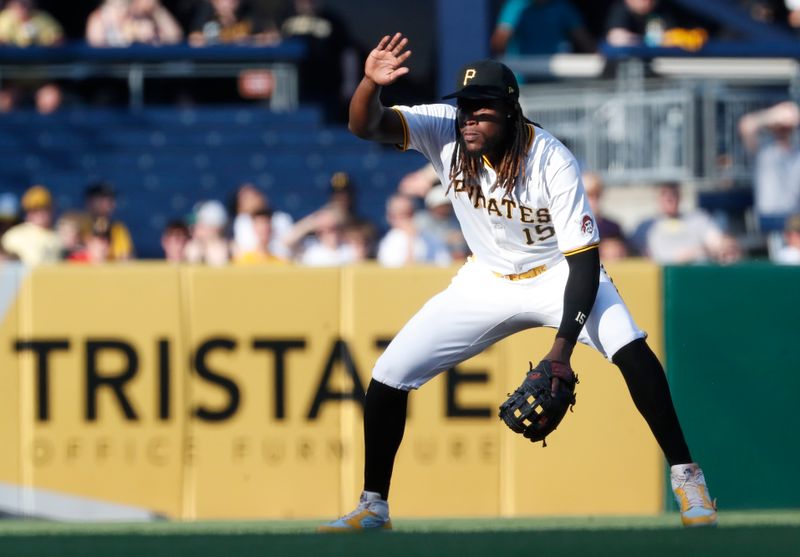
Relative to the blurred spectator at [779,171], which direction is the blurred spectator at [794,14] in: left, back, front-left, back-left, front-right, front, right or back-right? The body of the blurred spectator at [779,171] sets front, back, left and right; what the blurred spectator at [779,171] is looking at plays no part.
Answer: back

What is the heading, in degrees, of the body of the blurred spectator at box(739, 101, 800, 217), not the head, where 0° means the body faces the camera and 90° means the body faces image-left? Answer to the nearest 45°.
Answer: approximately 0°

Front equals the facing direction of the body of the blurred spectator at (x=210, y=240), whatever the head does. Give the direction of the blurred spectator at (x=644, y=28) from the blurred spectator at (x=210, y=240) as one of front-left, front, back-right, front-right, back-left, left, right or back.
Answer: back-left

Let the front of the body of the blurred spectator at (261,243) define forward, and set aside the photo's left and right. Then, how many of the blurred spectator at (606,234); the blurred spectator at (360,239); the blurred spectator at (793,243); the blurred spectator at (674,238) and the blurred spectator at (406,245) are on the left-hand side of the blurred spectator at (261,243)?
5

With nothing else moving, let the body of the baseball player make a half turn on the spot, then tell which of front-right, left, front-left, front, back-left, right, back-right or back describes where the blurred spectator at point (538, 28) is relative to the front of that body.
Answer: front-left

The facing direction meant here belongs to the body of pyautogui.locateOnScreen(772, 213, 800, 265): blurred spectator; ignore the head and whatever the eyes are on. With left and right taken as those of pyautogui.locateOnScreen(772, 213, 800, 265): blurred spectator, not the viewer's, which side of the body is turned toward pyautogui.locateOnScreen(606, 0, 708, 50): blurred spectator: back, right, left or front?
back

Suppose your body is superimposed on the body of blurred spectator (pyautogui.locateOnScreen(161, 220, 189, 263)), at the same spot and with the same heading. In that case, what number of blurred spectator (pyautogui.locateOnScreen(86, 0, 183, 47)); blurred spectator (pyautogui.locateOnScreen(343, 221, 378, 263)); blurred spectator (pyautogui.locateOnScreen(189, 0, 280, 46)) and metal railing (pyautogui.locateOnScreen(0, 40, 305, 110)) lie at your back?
3

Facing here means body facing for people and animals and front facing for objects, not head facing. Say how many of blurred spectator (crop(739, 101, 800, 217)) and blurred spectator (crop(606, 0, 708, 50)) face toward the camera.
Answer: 2

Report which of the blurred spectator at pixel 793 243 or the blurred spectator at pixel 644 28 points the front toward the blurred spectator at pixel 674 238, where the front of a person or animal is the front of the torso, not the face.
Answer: the blurred spectator at pixel 644 28

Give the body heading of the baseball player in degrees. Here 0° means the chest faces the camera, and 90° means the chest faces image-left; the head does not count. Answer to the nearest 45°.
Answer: approximately 45°

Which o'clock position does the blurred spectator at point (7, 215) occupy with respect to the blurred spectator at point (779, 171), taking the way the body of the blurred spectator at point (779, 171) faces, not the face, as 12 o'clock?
the blurred spectator at point (7, 215) is roughly at 2 o'clock from the blurred spectator at point (779, 171).
